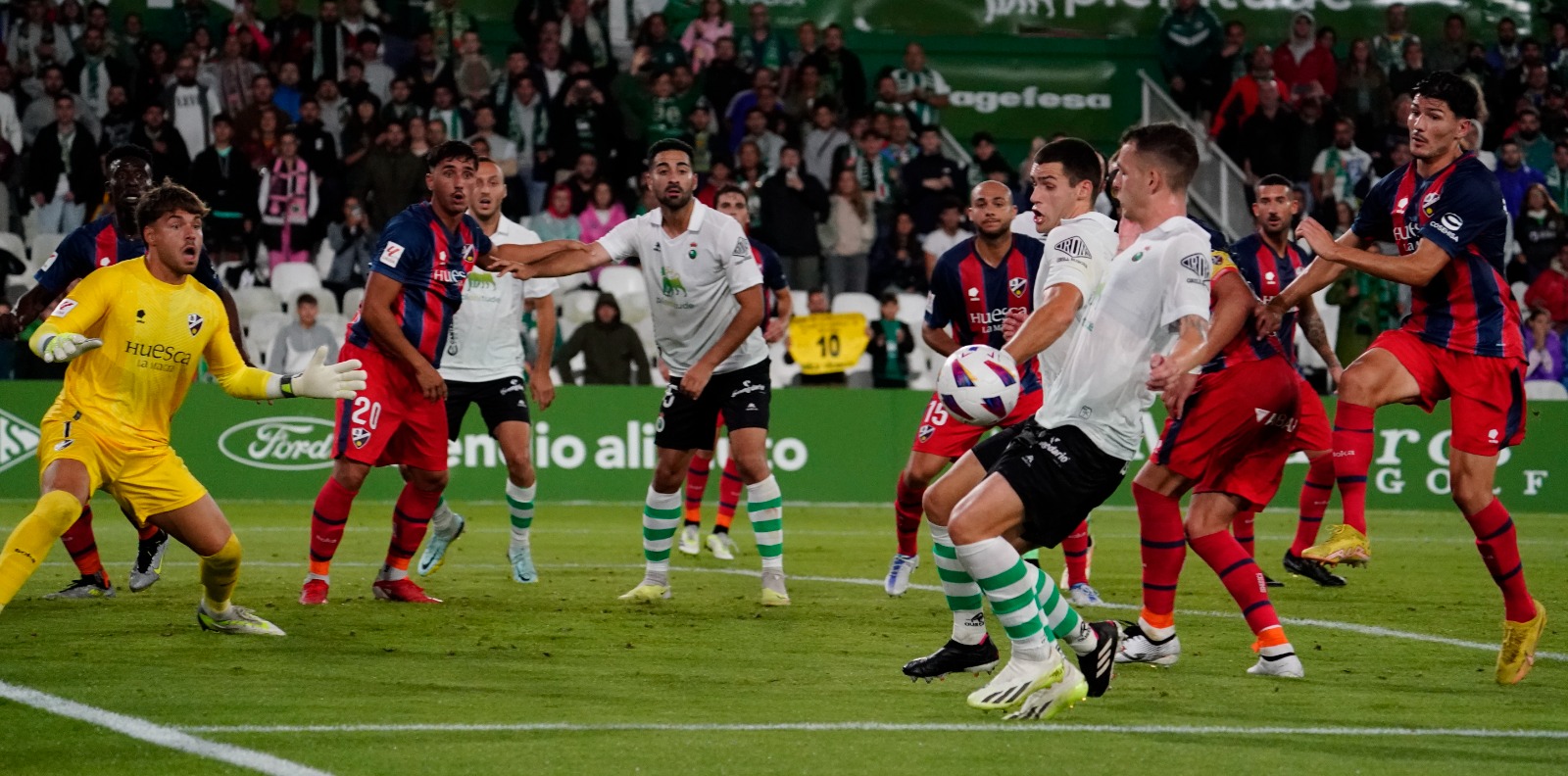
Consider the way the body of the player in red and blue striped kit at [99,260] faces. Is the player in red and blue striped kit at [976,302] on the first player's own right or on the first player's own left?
on the first player's own left

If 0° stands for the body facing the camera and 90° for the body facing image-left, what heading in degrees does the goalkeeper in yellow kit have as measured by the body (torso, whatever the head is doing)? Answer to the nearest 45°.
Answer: approximately 315°

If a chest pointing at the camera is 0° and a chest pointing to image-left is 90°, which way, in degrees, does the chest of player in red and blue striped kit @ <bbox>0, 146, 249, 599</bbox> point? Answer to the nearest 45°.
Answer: approximately 0°

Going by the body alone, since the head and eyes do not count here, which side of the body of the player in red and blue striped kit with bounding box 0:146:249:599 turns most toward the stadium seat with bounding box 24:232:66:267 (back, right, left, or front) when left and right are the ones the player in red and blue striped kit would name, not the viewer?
back
